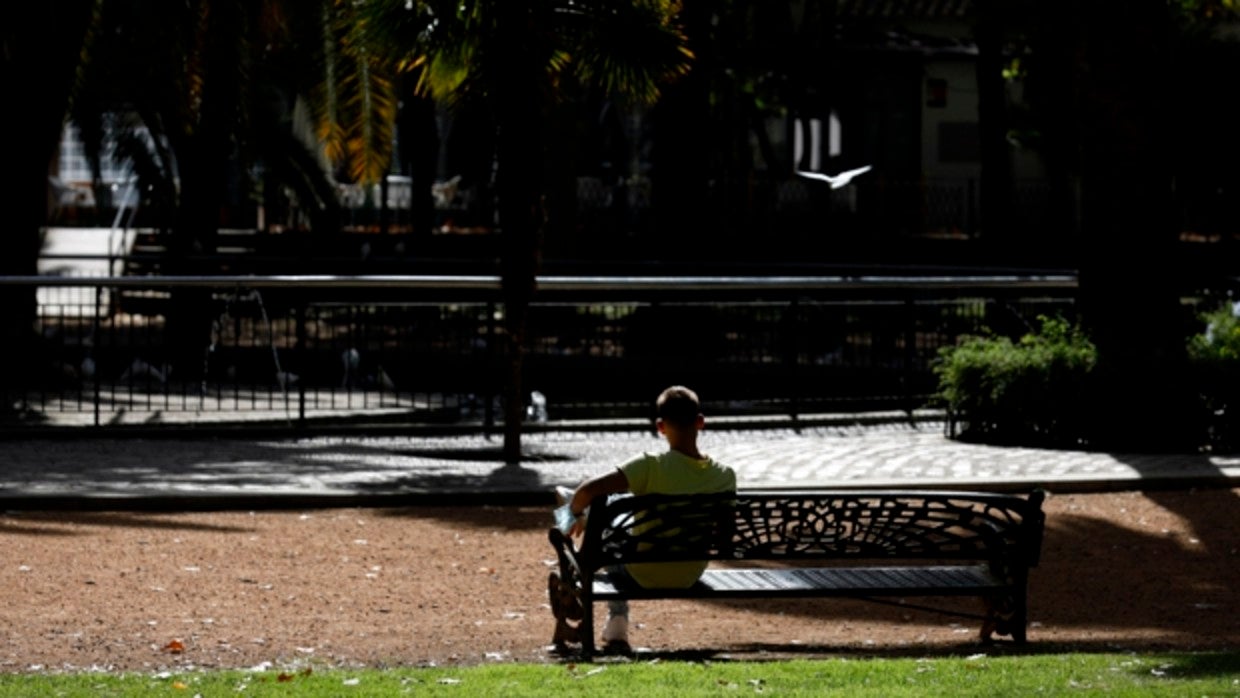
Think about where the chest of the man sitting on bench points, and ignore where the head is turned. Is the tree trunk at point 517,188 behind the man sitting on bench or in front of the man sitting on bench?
in front

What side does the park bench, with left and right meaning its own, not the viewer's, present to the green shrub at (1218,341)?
front

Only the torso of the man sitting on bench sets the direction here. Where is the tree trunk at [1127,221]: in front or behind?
in front

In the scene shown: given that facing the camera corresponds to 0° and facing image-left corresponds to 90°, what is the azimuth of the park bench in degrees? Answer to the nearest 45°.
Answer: approximately 180°

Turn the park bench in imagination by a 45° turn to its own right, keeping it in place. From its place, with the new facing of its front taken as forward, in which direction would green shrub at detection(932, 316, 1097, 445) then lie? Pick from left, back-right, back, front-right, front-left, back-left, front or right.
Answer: front-left

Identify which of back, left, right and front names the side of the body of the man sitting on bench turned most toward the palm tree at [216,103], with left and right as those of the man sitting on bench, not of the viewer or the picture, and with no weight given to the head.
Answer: front

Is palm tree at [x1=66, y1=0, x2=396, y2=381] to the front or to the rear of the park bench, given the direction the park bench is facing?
to the front

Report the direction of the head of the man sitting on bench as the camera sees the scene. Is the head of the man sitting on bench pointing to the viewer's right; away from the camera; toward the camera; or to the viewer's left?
away from the camera

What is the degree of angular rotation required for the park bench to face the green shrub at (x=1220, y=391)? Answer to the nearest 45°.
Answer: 0° — it already faces it

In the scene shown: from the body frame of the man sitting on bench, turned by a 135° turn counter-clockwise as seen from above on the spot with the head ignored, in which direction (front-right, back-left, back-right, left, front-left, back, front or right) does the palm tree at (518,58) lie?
back-right

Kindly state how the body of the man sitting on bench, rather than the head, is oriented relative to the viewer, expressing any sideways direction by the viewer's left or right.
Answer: facing away from the viewer

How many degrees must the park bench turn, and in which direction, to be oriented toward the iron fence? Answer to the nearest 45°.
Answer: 0° — it already faces it
